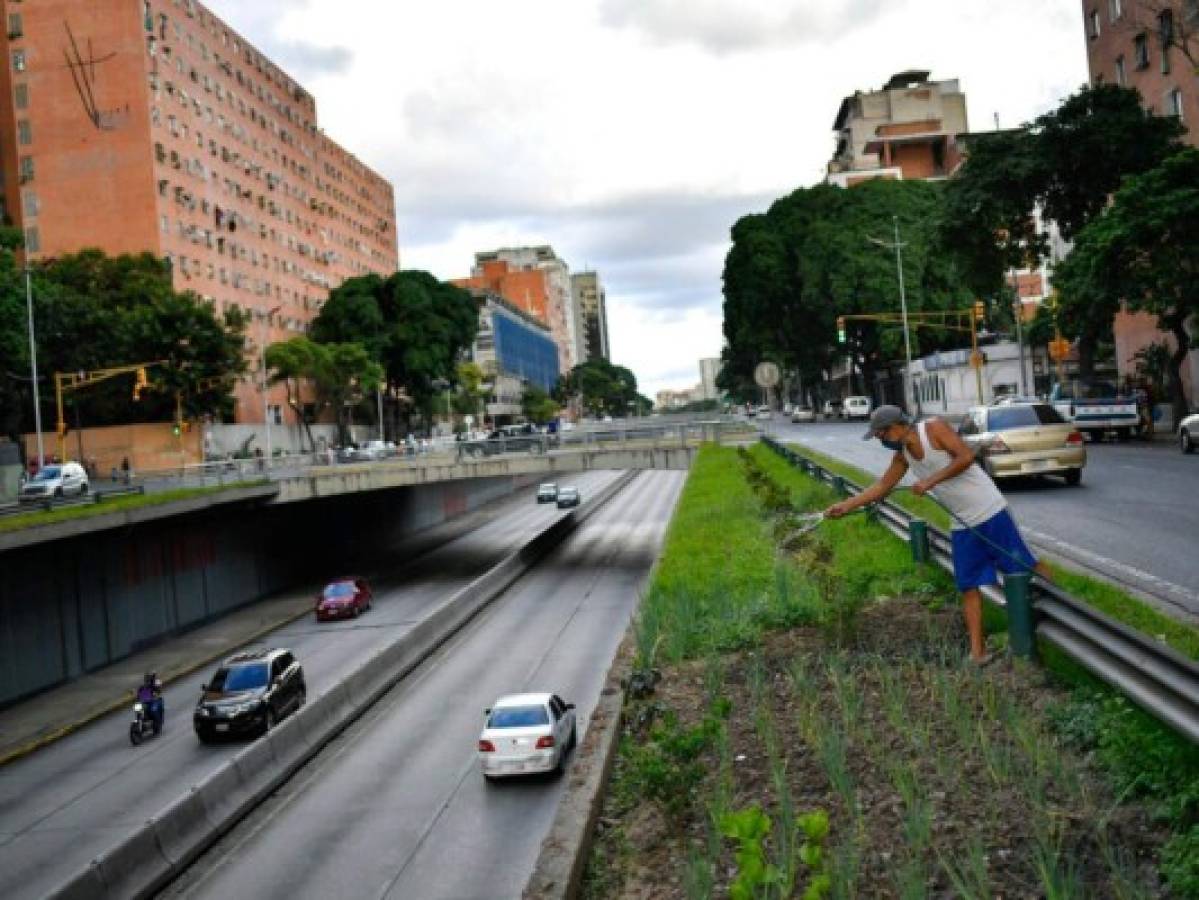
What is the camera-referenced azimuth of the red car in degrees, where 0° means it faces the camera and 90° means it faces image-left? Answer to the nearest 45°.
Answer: approximately 45°

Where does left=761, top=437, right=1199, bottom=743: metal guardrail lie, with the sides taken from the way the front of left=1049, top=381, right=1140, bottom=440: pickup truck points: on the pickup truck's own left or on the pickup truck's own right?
on the pickup truck's own left

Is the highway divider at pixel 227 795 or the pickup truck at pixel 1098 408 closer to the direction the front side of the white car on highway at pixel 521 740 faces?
the pickup truck

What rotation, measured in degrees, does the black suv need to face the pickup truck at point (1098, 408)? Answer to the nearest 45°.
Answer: approximately 135° to its left

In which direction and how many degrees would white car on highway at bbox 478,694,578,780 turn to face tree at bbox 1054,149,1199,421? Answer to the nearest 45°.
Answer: approximately 45° to its right

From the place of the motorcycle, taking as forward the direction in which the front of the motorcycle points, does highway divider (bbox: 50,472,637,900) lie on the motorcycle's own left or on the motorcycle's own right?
on the motorcycle's own left

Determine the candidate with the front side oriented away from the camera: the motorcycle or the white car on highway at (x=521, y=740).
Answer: the white car on highway

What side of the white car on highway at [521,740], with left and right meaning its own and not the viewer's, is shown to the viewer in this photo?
back

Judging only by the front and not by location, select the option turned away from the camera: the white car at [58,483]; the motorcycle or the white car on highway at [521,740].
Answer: the white car on highway

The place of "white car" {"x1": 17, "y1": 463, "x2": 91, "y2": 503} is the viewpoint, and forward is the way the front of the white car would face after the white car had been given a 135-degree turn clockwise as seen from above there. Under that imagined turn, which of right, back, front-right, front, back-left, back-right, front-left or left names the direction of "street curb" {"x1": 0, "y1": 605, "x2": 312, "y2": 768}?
back

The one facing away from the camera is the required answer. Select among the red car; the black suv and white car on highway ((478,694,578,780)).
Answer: the white car on highway

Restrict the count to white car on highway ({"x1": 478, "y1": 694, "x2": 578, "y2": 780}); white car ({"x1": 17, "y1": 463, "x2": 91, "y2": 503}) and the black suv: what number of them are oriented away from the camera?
1
